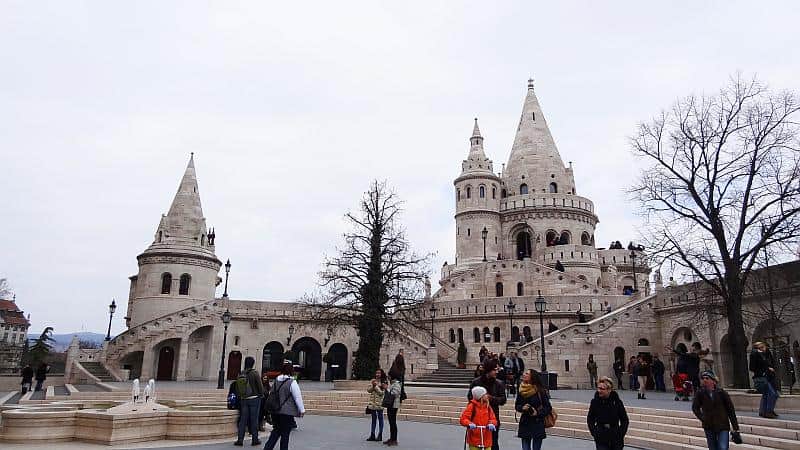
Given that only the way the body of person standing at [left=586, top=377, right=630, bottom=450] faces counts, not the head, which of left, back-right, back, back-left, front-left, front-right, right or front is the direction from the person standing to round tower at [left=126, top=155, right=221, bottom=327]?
back-right

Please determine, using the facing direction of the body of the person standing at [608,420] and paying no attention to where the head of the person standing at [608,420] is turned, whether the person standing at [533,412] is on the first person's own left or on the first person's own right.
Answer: on the first person's own right

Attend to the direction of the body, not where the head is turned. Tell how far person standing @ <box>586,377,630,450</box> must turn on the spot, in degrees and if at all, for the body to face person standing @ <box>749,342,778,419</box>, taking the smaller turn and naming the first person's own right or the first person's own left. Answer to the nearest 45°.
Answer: approximately 135° to the first person's own left

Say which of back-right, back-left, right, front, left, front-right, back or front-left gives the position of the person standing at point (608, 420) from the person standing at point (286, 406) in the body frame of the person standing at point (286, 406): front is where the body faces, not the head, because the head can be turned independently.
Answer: right

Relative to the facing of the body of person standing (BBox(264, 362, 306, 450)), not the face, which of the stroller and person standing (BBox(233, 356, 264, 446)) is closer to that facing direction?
the stroller

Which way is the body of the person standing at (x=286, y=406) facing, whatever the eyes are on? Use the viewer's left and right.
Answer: facing away from the viewer and to the right of the viewer

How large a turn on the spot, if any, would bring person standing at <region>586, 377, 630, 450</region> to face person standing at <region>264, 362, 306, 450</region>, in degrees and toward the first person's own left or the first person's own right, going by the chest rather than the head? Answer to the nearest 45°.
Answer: approximately 90° to the first person's own right

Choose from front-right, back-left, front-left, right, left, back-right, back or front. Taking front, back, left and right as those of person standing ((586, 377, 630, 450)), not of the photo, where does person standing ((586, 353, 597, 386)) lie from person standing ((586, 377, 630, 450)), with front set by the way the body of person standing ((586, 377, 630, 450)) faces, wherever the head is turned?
back

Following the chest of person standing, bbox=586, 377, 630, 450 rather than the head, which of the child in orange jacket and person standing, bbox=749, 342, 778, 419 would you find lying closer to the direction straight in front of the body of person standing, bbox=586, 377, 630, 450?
the child in orange jacket

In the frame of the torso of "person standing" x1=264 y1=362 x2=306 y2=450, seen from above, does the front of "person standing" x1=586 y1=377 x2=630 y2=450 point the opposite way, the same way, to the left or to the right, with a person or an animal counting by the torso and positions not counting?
the opposite way

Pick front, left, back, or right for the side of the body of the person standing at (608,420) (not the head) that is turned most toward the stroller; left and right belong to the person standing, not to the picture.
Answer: back

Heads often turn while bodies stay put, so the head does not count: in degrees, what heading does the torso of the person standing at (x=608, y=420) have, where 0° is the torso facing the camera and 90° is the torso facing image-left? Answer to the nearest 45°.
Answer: approximately 0°

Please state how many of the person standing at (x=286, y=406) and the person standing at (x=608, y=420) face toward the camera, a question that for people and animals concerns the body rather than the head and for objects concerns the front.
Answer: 1

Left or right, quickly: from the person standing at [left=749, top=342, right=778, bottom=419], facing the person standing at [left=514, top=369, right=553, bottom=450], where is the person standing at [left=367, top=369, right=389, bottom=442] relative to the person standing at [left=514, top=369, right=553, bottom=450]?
right
